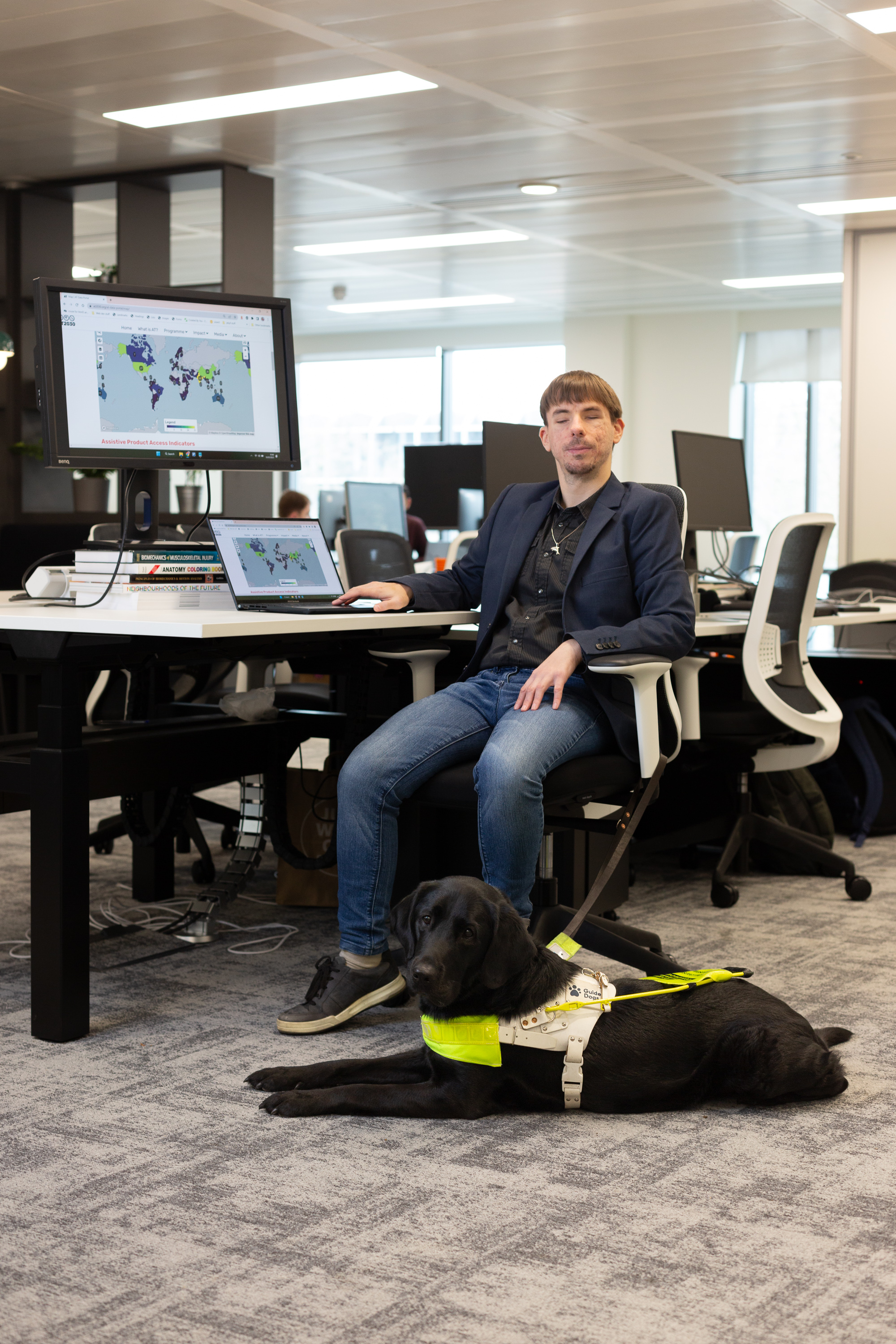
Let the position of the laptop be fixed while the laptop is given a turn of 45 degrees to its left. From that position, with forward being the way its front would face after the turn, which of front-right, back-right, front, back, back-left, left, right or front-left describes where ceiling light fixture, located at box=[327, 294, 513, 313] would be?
left

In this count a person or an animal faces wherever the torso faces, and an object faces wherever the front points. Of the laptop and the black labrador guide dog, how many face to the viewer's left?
1

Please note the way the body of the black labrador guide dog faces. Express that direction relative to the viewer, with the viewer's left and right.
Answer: facing to the left of the viewer

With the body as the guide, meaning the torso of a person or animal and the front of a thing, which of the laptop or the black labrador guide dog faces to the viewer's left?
the black labrador guide dog

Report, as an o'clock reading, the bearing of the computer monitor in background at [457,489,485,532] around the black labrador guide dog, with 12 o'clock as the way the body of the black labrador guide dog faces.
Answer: The computer monitor in background is roughly at 3 o'clock from the black labrador guide dog.

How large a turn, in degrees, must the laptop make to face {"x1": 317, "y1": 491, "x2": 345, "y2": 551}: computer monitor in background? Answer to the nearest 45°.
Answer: approximately 135° to its left

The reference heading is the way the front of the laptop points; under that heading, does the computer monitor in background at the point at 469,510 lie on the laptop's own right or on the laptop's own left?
on the laptop's own left
